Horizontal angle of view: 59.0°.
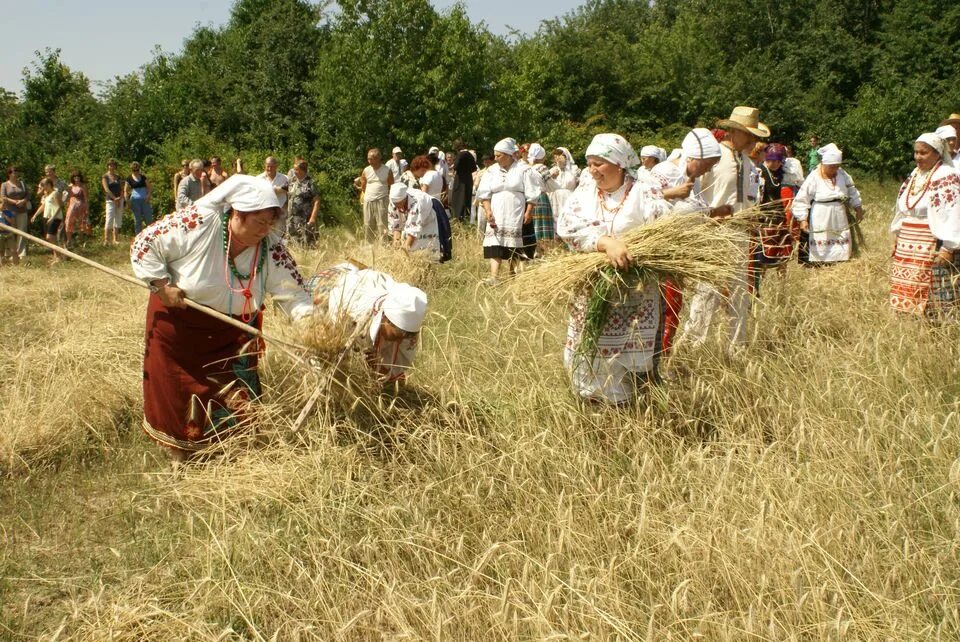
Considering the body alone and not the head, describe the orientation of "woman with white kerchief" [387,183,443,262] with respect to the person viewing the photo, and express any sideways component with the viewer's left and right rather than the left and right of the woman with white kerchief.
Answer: facing the viewer and to the left of the viewer

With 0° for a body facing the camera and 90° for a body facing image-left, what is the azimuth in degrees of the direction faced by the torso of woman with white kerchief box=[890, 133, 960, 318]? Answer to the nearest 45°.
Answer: approximately 45°

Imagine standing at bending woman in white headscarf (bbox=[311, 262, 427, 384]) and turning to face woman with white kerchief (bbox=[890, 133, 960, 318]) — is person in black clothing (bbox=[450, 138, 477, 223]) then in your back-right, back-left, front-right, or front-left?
front-left

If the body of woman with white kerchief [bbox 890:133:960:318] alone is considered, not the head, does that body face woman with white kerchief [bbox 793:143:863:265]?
no

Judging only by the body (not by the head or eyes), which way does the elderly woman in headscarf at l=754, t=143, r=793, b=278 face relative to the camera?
toward the camera

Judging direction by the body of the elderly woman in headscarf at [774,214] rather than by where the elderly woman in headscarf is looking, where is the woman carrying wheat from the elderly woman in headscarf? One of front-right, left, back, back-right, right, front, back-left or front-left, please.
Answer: front

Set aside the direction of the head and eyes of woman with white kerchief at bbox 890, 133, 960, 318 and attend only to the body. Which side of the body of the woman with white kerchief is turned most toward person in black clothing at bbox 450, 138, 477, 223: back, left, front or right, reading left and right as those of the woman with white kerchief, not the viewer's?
right

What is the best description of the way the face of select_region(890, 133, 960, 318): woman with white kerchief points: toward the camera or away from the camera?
toward the camera

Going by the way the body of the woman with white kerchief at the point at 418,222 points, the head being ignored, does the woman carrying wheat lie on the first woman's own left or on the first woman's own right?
on the first woman's own left

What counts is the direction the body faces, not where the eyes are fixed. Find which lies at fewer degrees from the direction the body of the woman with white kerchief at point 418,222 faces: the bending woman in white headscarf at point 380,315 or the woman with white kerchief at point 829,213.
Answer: the bending woman in white headscarf

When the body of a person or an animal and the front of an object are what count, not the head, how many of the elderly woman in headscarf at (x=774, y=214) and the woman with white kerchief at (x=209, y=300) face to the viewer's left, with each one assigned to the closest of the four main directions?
0

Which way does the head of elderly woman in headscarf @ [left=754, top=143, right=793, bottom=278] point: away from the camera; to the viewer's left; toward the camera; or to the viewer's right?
toward the camera

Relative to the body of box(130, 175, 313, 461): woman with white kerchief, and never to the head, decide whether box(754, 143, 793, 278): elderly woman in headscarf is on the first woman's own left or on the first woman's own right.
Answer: on the first woman's own left

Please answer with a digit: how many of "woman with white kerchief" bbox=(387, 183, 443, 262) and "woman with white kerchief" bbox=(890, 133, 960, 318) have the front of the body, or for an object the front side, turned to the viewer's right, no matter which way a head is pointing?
0

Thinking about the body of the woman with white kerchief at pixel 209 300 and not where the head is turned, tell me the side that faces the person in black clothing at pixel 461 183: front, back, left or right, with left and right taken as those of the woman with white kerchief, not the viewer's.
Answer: left

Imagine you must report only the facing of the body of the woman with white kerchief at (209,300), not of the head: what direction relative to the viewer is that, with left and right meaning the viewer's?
facing the viewer and to the right of the viewer

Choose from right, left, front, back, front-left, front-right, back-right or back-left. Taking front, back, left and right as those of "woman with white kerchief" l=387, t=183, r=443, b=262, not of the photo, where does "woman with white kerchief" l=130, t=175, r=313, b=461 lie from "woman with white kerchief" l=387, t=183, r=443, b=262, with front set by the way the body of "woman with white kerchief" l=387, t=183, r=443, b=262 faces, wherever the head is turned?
front-left

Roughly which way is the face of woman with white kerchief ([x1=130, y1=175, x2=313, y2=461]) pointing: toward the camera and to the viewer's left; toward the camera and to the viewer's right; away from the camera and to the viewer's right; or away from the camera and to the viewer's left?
toward the camera and to the viewer's right

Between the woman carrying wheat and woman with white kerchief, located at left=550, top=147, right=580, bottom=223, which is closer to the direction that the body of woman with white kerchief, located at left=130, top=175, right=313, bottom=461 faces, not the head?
the woman carrying wheat

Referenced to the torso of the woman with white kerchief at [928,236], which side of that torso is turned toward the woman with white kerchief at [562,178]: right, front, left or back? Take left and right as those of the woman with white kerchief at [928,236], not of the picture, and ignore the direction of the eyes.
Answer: right
